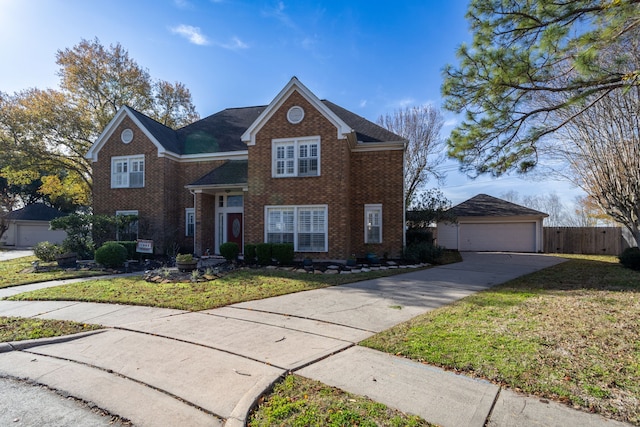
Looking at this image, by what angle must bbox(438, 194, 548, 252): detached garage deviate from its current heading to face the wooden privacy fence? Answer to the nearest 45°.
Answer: approximately 90° to its left

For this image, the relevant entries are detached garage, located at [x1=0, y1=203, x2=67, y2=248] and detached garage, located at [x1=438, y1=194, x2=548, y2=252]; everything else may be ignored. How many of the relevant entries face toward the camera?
2

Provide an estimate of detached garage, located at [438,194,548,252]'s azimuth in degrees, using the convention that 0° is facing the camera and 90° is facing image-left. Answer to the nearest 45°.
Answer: approximately 0°

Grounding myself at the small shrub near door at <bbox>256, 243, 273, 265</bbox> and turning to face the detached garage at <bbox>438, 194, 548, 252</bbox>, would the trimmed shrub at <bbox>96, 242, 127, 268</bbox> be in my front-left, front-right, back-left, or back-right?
back-left

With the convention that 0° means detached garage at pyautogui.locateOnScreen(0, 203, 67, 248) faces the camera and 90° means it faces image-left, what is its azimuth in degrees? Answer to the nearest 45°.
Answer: approximately 0°

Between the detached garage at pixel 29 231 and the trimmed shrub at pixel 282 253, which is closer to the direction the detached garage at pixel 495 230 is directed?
the trimmed shrub

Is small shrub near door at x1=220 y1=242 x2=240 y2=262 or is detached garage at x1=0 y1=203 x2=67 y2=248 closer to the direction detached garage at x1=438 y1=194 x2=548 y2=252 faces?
the small shrub near door

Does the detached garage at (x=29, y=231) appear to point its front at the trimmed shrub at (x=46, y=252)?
yes
